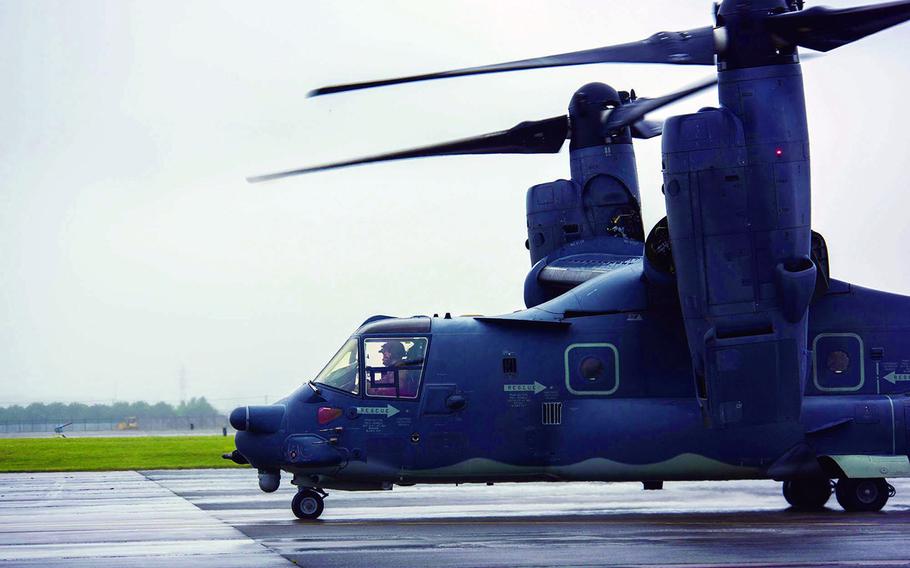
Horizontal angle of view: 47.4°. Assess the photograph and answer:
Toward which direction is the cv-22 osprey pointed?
to the viewer's left
